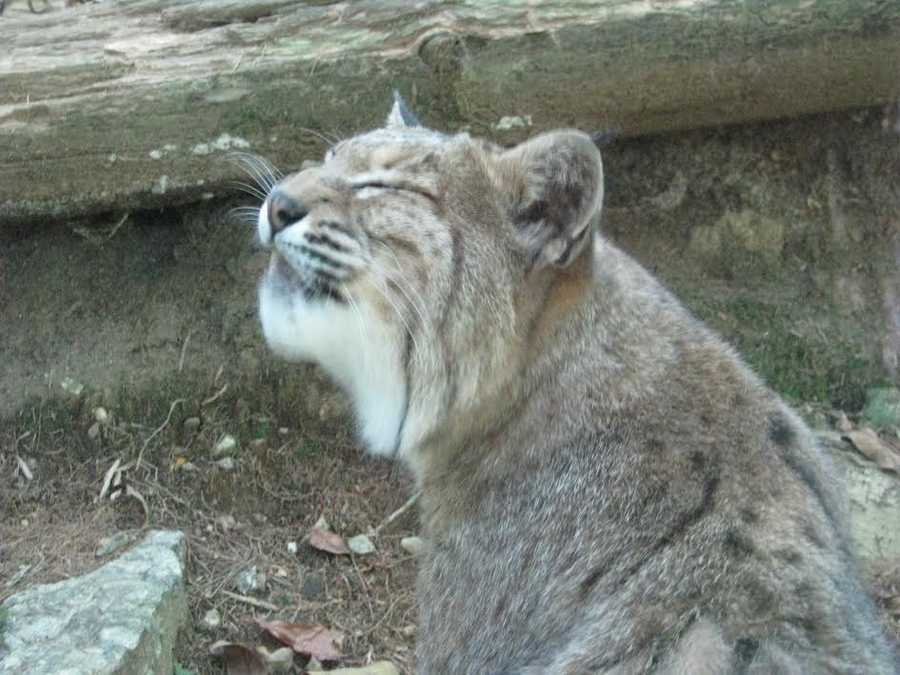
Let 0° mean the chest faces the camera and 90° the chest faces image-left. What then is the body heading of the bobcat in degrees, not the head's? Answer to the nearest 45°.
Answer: approximately 90°

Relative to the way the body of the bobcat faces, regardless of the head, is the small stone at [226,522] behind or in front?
in front

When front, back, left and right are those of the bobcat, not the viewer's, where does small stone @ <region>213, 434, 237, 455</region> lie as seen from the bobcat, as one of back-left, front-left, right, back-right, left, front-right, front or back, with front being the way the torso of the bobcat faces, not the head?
front-right

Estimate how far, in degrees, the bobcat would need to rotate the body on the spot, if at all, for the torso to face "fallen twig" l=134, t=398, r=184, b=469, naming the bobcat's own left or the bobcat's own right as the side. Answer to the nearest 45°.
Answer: approximately 45° to the bobcat's own right

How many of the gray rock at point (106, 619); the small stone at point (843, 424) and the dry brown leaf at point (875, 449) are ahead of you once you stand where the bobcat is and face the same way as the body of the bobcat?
1
